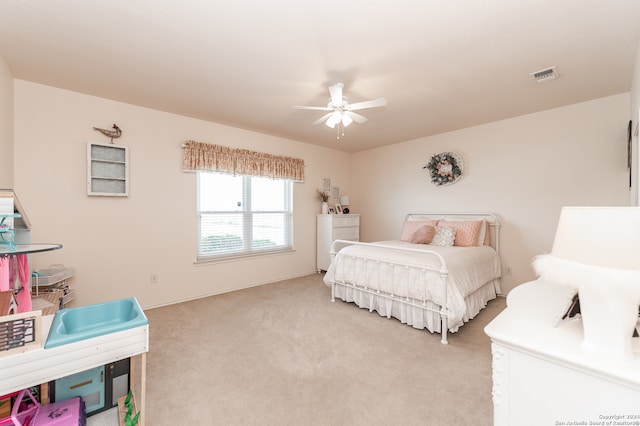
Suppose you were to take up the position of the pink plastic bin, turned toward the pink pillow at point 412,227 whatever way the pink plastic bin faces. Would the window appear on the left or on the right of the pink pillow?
left

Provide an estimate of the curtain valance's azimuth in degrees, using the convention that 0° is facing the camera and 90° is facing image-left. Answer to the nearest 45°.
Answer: approximately 315°

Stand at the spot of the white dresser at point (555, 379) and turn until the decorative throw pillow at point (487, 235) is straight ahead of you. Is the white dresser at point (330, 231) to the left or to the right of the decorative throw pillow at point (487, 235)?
left

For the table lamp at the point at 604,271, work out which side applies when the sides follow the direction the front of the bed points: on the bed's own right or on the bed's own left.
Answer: on the bed's own left

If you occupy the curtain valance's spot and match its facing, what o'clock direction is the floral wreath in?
The floral wreath is roughly at 11 o'clock from the curtain valance.

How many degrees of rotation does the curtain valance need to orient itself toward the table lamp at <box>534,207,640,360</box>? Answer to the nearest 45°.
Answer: approximately 45° to its right

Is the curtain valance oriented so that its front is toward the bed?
yes

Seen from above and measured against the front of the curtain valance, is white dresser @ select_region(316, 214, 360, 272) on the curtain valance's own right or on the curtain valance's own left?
on the curtain valance's own left

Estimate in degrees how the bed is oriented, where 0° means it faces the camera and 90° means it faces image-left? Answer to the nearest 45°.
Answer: approximately 45°
